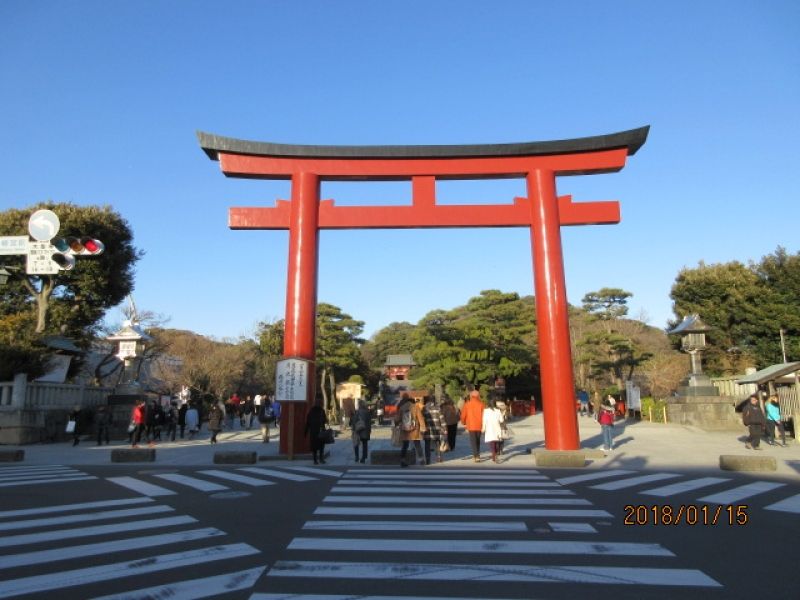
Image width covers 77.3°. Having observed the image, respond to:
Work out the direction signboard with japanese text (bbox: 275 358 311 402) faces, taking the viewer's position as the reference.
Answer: facing the viewer

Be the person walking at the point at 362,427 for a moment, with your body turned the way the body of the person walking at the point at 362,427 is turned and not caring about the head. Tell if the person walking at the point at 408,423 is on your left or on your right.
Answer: on your right

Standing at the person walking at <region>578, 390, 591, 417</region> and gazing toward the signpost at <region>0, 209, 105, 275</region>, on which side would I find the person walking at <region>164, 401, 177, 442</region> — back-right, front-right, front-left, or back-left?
front-right

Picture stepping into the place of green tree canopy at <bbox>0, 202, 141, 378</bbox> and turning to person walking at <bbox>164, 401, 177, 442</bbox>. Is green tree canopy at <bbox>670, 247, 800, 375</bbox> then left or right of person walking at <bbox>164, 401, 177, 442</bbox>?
left

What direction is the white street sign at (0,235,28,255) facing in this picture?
toward the camera

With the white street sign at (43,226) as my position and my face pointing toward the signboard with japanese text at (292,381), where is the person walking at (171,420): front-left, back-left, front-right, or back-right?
front-left

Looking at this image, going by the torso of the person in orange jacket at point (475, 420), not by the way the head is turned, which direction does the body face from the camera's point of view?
away from the camera

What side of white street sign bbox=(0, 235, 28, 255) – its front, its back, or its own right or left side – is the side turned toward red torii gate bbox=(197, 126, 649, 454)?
left

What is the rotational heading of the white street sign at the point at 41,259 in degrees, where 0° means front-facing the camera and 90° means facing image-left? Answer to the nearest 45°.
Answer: approximately 0°

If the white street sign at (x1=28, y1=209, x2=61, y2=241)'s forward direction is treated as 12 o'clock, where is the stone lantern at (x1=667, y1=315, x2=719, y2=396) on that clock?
The stone lantern is roughly at 9 o'clock from the white street sign.

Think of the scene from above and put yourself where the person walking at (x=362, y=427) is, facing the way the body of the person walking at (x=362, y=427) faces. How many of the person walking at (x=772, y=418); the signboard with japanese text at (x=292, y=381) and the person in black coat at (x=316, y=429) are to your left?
2

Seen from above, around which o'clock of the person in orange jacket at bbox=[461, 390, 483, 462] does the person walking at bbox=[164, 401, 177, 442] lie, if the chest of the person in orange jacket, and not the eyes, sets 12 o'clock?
The person walking is roughly at 10 o'clock from the person in orange jacket.

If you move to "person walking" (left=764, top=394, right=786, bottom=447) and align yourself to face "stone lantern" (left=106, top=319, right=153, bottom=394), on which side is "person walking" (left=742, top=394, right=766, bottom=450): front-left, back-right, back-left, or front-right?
front-left

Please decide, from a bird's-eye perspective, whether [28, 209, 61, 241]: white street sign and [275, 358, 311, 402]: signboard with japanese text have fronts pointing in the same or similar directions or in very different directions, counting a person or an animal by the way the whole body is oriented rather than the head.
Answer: same or similar directions

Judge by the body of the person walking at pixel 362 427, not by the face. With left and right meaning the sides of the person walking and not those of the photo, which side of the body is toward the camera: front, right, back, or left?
back

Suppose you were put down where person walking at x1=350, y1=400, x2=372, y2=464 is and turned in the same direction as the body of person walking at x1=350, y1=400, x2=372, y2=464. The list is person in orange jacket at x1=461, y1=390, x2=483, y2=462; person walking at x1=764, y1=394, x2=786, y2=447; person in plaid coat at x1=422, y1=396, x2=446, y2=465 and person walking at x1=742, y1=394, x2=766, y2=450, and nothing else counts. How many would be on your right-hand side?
4

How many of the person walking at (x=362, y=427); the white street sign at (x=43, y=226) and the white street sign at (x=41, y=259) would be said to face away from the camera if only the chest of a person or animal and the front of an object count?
1
